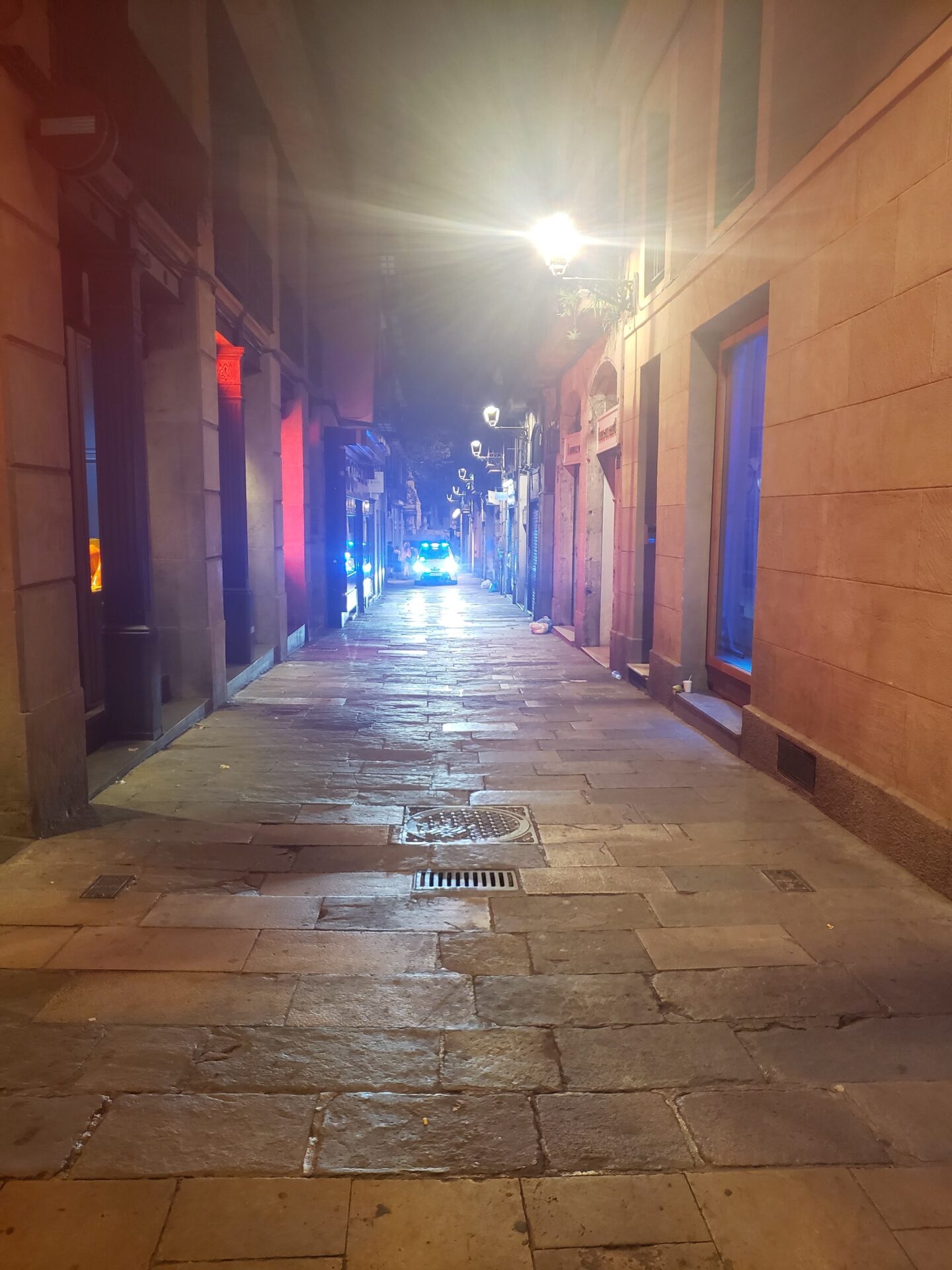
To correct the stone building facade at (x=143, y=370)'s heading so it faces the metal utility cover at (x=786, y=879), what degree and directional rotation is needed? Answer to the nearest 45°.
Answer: approximately 45° to its right

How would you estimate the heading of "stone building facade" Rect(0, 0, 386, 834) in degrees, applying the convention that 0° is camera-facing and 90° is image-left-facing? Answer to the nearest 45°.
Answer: approximately 270°

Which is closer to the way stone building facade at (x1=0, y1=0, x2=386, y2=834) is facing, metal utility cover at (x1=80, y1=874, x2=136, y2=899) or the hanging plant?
the hanging plant

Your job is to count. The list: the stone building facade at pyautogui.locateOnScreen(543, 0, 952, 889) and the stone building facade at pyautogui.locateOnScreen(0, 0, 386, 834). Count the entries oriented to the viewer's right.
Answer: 1

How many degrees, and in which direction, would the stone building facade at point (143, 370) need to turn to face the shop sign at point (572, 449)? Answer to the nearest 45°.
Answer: approximately 45° to its left

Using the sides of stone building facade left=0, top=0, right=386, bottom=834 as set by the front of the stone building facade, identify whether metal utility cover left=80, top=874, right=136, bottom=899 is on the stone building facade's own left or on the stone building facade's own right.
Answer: on the stone building facade's own right

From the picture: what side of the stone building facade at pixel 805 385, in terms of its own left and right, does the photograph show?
left
